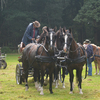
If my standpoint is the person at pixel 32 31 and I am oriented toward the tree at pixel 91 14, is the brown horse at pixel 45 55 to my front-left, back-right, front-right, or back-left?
back-right

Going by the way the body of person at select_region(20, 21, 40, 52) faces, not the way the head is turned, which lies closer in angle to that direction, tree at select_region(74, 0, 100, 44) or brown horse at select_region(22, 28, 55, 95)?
the brown horse

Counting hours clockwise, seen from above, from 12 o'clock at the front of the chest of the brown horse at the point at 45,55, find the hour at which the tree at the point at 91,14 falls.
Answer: The tree is roughly at 8 o'clock from the brown horse.

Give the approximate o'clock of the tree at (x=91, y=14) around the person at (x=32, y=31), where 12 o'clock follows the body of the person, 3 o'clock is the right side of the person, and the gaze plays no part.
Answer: The tree is roughly at 8 o'clock from the person.

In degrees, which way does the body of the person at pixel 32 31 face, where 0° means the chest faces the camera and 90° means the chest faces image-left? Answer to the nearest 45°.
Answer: approximately 315°

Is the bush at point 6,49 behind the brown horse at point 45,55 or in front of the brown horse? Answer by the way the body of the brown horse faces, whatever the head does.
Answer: behind

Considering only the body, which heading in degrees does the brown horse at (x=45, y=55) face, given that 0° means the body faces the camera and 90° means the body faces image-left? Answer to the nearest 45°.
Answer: approximately 315°
